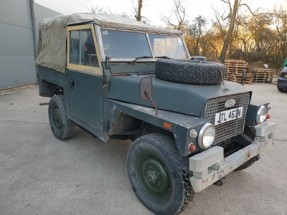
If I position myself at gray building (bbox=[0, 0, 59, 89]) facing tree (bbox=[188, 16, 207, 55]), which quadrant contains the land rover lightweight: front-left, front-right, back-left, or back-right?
back-right

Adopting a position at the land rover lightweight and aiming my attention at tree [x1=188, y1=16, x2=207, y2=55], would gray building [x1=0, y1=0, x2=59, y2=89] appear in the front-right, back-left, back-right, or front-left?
front-left

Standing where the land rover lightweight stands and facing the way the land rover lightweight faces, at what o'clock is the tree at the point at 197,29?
The tree is roughly at 8 o'clock from the land rover lightweight.

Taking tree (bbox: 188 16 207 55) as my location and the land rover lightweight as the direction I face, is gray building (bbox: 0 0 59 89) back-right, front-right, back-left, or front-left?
front-right

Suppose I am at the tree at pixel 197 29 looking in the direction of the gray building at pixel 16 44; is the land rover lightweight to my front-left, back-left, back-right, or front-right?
front-left

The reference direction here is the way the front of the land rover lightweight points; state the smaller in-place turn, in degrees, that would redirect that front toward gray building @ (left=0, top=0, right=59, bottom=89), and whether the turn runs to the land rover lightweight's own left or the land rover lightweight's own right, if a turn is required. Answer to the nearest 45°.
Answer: approximately 180°

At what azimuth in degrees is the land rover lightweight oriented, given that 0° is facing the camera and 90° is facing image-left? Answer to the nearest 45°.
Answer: approximately 315°
